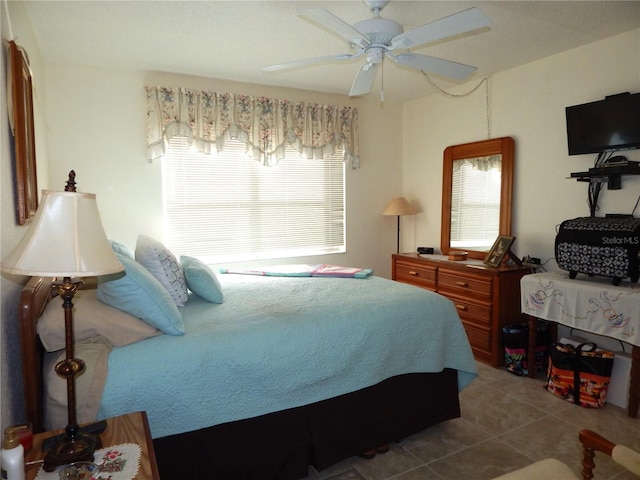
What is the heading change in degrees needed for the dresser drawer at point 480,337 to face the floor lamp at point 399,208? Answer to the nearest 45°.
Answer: approximately 90° to its right

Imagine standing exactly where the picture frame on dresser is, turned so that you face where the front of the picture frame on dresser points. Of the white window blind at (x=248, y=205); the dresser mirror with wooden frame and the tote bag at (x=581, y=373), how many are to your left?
1

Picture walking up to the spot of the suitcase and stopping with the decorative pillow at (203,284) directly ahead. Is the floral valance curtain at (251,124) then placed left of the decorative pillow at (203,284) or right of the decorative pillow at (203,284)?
right

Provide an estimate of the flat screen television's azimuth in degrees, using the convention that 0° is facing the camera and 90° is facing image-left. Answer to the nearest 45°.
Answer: approximately 45°

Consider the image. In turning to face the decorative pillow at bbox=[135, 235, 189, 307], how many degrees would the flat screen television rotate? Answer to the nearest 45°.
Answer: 0° — it already faces it

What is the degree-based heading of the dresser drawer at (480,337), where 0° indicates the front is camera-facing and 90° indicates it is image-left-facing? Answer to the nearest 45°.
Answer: approximately 45°

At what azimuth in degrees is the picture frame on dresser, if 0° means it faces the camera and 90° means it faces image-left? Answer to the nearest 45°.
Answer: approximately 45°
